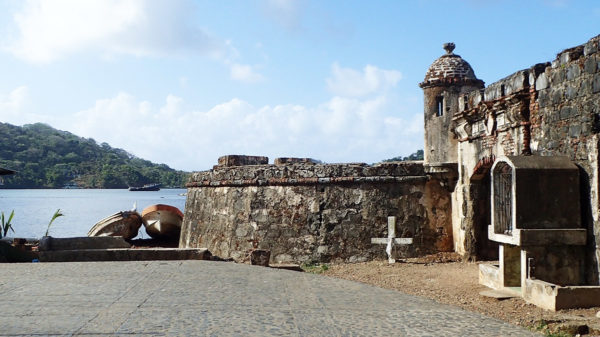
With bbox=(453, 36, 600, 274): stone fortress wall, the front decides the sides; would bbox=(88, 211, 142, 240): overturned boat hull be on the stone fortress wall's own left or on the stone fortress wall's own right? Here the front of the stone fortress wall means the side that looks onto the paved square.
on the stone fortress wall's own right

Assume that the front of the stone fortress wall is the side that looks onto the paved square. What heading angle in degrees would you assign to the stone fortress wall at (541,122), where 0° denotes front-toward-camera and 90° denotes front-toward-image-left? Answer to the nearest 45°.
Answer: approximately 45°

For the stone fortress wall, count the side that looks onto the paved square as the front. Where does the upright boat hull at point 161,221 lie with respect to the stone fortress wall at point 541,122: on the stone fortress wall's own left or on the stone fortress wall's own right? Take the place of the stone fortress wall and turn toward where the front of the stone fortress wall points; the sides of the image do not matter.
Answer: on the stone fortress wall's own right

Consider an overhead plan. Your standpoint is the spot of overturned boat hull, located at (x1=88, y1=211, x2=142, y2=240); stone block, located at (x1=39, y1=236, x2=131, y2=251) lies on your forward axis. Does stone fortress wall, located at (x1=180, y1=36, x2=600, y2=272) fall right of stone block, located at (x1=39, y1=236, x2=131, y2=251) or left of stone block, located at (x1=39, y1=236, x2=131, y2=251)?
left
